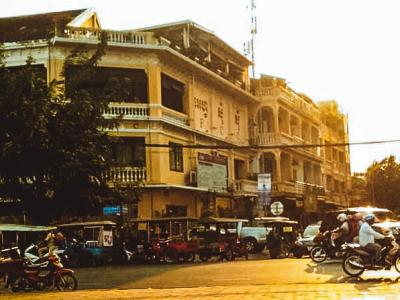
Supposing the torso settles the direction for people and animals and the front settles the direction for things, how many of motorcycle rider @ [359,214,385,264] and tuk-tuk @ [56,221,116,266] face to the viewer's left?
1

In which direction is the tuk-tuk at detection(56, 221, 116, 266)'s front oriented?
to the viewer's left

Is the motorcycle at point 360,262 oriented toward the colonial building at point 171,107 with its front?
no

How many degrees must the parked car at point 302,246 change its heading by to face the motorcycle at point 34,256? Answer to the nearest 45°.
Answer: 0° — it already faces it

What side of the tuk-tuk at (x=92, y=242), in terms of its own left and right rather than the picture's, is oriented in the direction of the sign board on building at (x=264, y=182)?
back

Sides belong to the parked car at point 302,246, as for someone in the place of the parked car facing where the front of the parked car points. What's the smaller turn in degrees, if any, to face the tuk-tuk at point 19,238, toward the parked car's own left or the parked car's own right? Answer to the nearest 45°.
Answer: approximately 45° to the parked car's own right

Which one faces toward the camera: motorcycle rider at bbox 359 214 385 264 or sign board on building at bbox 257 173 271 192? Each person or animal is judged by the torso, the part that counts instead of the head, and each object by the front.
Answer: the sign board on building

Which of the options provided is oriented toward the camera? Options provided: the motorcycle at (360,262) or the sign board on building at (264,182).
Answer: the sign board on building
